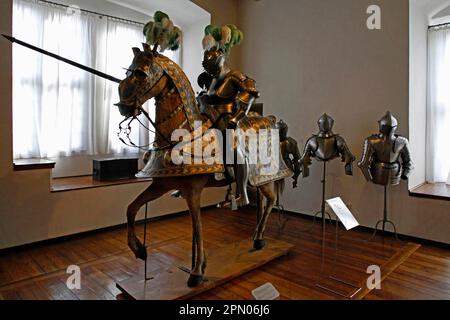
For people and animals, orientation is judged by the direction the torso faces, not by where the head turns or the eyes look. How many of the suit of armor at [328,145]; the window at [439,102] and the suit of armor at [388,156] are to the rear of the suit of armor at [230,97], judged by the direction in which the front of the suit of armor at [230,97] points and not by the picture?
3

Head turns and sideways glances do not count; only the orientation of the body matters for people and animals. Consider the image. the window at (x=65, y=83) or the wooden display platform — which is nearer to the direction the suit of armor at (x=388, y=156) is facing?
the wooden display platform

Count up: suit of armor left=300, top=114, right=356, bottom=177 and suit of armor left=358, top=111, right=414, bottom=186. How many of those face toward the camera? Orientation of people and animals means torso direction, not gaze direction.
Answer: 2

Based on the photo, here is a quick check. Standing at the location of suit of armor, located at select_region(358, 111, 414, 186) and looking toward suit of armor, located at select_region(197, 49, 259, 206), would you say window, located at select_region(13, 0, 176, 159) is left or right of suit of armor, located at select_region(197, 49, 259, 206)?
right

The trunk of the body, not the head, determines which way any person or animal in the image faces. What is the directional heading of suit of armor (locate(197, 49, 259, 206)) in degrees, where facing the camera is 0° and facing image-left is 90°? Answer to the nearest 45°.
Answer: approximately 45°

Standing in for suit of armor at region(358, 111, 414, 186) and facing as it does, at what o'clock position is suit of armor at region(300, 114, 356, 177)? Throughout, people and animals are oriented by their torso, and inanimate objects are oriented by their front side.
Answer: suit of armor at region(300, 114, 356, 177) is roughly at 3 o'clock from suit of armor at region(358, 111, 414, 186).

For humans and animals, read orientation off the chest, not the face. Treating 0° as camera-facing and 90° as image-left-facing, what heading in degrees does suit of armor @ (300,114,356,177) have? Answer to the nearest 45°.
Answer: approximately 0°

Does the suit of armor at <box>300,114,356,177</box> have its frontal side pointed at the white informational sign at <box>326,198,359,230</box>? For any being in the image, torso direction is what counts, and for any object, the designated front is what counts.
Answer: yes

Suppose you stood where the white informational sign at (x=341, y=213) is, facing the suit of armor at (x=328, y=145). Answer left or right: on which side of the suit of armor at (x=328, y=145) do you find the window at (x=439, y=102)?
right

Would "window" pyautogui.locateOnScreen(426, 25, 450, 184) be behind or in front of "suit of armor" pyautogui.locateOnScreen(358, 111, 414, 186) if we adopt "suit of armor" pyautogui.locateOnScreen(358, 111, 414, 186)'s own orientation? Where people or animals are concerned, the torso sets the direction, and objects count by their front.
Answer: behind
